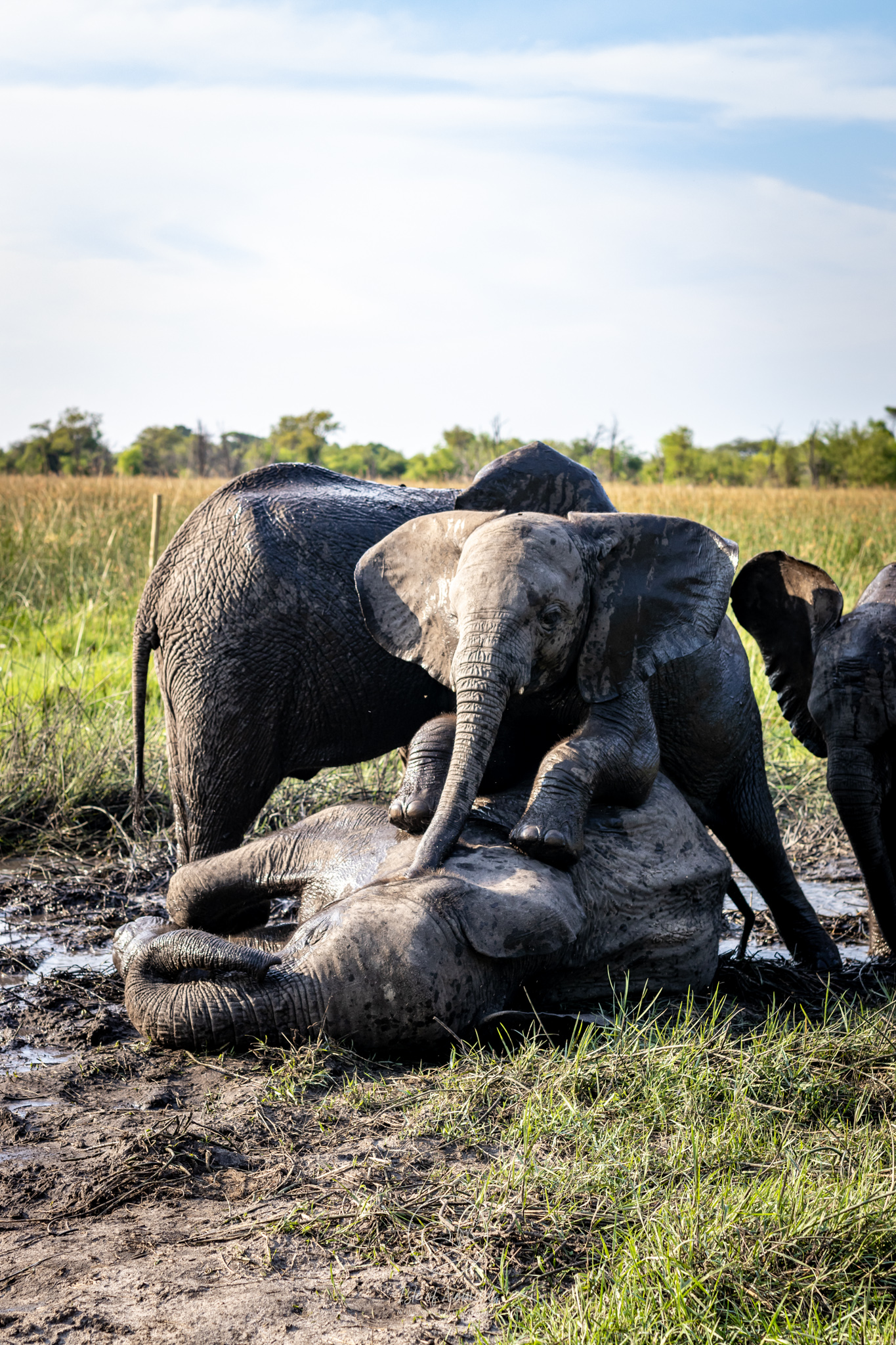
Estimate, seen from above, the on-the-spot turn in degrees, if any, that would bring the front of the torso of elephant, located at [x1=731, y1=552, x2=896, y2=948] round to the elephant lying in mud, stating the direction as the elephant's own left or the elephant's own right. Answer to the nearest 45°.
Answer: approximately 45° to the elephant's own right

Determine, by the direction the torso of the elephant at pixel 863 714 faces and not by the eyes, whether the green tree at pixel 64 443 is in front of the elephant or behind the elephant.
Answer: behind

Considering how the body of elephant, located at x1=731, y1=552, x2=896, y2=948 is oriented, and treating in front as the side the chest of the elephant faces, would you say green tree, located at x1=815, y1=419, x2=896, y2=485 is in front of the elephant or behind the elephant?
behind

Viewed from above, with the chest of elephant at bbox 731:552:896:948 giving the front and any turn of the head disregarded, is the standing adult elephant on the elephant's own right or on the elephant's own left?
on the elephant's own right

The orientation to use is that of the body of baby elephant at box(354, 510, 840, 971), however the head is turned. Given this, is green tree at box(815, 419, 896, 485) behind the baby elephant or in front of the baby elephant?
behind

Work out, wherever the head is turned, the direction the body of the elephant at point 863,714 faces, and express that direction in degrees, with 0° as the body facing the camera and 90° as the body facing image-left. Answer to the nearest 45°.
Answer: approximately 0°

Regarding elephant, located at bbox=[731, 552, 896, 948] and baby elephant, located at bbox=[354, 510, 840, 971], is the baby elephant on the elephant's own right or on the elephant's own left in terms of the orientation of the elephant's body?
on the elephant's own right
